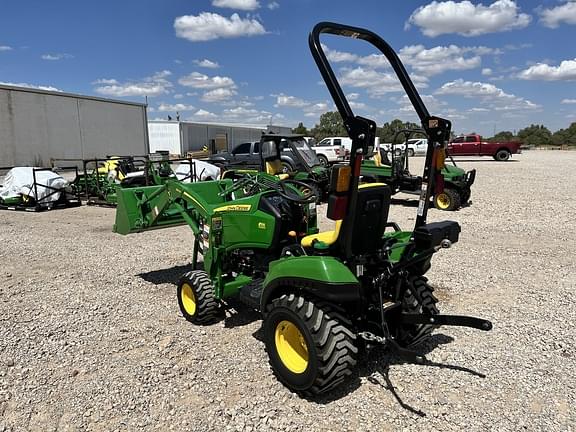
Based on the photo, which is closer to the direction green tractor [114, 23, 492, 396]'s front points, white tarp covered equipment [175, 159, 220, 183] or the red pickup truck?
the white tarp covered equipment

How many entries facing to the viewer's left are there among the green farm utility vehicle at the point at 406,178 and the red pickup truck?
1

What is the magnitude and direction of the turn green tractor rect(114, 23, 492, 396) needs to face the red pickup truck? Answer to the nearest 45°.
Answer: approximately 90° to its right

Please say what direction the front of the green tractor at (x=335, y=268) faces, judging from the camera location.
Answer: facing away from the viewer and to the left of the viewer
